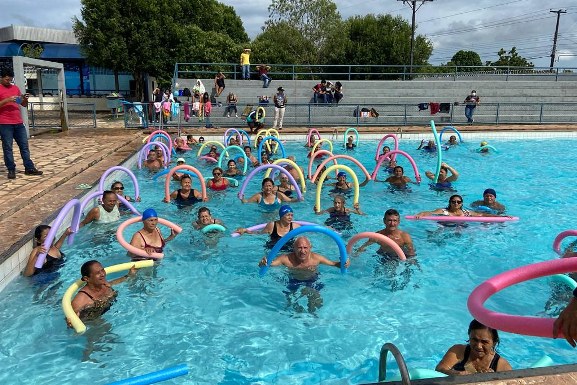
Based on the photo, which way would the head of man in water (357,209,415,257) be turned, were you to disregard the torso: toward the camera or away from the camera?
toward the camera

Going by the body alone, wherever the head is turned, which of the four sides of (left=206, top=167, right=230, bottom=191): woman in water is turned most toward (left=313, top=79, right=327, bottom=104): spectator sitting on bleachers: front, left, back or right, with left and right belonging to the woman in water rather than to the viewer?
back

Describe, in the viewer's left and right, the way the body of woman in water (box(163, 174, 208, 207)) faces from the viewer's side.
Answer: facing the viewer

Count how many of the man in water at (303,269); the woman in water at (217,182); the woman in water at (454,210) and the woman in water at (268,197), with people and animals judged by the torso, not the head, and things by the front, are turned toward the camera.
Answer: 4

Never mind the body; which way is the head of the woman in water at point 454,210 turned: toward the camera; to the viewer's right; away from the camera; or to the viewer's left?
toward the camera

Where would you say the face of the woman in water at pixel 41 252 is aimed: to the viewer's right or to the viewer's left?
to the viewer's right

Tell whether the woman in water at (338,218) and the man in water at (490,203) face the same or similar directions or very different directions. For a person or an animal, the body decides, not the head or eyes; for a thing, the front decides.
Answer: same or similar directions

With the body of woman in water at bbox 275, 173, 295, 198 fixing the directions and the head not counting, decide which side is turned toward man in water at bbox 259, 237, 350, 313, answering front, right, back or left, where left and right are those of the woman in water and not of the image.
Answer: front

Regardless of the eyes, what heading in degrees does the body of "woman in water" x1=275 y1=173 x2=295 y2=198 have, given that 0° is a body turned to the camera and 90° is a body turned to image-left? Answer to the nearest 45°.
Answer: approximately 0°

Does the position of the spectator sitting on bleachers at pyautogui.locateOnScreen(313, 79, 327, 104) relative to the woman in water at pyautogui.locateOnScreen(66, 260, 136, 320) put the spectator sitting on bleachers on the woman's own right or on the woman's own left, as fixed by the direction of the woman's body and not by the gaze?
on the woman's own left

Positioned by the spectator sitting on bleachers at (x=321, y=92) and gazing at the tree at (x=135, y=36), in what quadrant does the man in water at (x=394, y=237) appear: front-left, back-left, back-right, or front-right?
back-left

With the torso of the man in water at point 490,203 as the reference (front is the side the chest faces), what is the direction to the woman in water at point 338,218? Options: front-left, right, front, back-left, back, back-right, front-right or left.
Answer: front-right

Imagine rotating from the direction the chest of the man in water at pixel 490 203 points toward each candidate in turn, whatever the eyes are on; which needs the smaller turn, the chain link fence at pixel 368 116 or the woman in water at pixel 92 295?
the woman in water

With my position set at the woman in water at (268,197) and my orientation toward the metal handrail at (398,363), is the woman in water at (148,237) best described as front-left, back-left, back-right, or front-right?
front-right

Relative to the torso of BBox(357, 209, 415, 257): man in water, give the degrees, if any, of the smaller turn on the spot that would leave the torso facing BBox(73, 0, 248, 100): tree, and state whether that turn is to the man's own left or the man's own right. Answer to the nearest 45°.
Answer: approximately 135° to the man's own right

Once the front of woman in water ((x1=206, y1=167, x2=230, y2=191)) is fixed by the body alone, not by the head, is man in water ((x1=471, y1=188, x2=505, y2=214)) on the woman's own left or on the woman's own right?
on the woman's own left

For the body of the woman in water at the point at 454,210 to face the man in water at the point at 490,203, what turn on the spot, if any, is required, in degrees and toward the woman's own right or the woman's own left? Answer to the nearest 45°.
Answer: approximately 135° to the woman's own left

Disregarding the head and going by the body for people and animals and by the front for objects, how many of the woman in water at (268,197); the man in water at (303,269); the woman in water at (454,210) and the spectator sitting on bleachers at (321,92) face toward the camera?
4

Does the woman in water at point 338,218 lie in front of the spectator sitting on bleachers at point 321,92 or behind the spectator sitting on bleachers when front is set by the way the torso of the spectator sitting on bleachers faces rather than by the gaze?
in front

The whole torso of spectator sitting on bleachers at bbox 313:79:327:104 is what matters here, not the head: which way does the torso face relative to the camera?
toward the camera

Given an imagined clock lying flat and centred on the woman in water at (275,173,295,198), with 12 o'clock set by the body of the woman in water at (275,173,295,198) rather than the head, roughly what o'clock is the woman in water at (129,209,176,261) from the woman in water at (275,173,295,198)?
the woman in water at (129,209,176,261) is roughly at 1 o'clock from the woman in water at (275,173,295,198).
